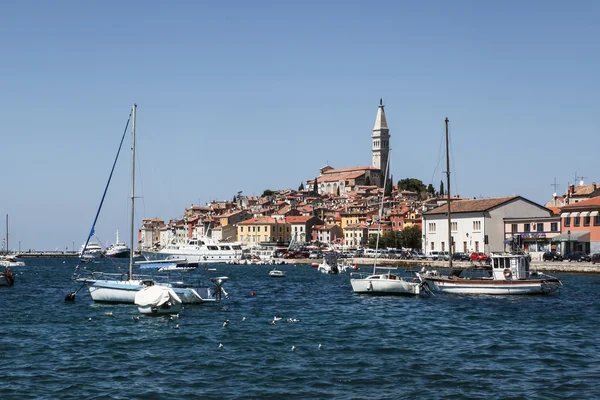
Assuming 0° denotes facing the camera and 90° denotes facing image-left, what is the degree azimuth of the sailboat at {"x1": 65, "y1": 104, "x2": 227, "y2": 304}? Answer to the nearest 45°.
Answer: approximately 90°

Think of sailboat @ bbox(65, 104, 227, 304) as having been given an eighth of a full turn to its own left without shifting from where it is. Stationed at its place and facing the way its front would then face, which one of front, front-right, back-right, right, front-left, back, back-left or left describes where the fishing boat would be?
back-left
